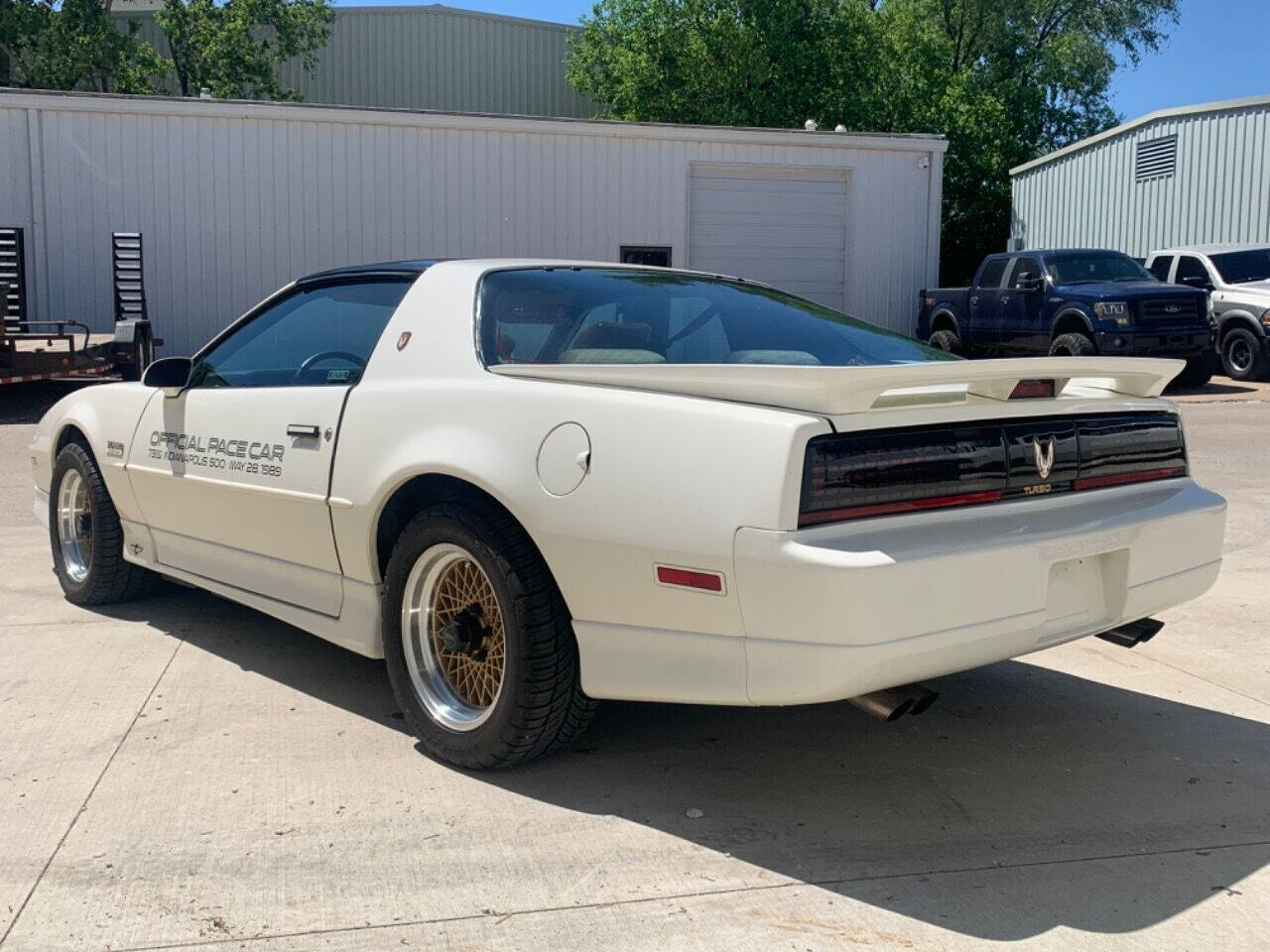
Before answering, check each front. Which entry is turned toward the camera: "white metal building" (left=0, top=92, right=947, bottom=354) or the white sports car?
the white metal building

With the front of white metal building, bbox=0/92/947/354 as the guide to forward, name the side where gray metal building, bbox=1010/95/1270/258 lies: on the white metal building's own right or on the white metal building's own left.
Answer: on the white metal building's own left

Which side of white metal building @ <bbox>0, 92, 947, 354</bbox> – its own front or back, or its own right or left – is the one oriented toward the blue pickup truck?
left

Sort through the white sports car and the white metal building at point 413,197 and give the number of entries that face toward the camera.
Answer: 1

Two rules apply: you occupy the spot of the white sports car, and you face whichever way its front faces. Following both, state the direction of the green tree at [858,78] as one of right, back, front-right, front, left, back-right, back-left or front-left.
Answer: front-right

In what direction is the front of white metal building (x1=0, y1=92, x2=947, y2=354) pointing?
toward the camera

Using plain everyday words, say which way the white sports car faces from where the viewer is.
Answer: facing away from the viewer and to the left of the viewer

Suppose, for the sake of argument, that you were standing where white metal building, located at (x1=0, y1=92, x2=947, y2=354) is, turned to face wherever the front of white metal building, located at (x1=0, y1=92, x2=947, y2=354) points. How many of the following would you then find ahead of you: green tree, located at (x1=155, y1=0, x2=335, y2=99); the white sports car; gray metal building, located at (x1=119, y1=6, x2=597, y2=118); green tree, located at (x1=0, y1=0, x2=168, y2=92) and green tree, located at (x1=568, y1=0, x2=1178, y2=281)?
1

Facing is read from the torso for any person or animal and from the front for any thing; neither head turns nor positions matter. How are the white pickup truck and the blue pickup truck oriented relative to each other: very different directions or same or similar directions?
same or similar directions

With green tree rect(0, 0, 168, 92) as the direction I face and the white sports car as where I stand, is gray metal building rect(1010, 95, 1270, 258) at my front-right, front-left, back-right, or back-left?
front-right

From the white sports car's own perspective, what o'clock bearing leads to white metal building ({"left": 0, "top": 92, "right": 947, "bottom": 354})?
The white metal building is roughly at 1 o'clock from the white sports car.

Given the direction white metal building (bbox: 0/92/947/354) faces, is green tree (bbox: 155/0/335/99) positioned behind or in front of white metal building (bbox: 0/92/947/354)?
behind

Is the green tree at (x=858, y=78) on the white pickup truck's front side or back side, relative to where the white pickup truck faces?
on the back side

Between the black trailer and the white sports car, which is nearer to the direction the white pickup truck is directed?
the white sports car

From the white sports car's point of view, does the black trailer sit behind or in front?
in front
